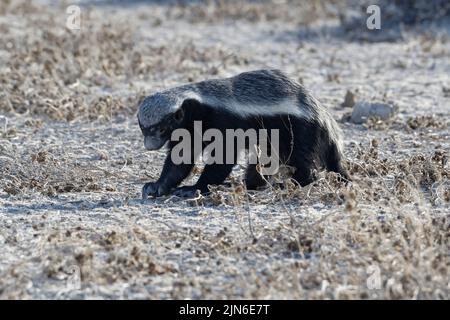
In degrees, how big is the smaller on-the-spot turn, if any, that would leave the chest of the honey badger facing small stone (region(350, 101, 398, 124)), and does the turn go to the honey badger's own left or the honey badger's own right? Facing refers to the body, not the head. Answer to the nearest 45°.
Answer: approximately 135° to the honey badger's own right

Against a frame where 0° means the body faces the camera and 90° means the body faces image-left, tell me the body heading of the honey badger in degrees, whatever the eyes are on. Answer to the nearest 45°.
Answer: approximately 90°
